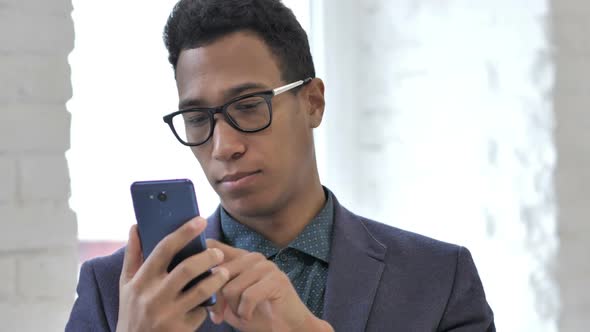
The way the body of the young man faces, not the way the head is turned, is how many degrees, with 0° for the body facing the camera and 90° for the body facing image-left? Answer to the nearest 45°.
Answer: approximately 0°

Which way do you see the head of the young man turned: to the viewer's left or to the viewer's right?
to the viewer's left
